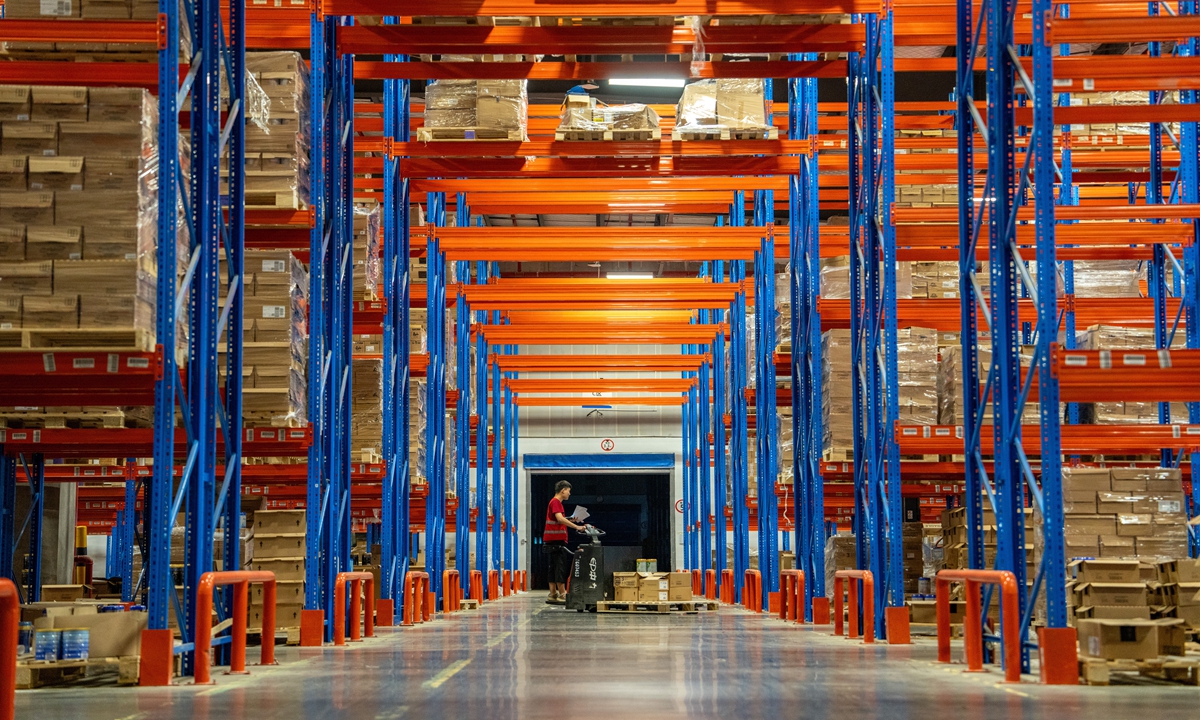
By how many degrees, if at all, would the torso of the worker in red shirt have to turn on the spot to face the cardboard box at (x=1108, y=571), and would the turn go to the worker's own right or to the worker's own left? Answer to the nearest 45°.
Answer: approximately 90° to the worker's own right

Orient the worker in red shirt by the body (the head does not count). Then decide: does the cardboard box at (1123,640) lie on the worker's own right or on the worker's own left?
on the worker's own right

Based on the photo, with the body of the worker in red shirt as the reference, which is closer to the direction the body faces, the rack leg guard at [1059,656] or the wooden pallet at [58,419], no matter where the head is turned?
the rack leg guard

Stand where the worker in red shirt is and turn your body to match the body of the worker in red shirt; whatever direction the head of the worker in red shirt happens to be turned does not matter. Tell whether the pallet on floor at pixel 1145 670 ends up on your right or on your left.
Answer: on your right

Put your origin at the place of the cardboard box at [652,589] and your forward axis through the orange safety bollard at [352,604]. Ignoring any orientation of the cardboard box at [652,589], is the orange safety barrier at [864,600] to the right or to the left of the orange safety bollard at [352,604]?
left

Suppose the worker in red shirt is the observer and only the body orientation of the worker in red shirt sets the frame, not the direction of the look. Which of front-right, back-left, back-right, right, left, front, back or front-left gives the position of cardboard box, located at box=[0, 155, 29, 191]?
right

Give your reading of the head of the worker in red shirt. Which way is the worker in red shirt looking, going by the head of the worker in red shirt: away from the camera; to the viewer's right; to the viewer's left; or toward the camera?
to the viewer's right

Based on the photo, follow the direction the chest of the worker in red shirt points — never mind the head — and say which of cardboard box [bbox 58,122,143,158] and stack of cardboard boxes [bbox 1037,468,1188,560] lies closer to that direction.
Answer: the stack of cardboard boxes

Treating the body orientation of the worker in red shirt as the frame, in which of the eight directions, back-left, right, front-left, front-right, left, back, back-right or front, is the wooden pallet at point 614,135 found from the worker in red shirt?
right

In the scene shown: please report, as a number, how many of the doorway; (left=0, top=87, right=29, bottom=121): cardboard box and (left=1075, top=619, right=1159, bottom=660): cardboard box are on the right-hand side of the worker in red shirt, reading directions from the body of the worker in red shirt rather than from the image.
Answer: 2

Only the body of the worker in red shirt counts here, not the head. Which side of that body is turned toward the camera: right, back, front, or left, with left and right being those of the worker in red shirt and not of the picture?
right

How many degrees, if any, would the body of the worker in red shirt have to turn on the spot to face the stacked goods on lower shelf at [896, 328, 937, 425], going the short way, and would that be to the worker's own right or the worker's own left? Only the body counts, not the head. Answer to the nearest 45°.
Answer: approximately 90° to the worker's own right

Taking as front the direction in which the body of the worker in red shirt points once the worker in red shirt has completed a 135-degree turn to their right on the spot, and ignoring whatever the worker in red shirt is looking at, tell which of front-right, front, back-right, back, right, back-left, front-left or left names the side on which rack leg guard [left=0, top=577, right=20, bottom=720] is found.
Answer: front-left
